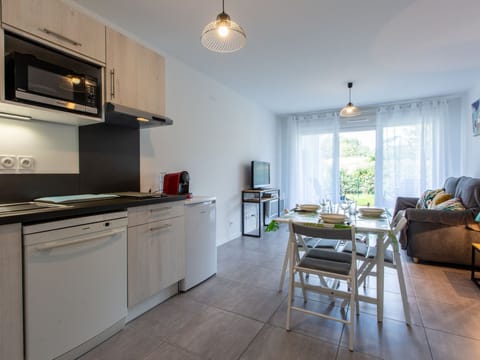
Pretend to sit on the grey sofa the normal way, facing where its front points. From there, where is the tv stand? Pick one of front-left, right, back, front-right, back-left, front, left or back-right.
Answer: front

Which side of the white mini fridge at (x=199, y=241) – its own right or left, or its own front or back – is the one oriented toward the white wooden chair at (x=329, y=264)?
front

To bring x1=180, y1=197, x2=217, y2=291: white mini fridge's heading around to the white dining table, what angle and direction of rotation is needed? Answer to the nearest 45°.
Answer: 0° — it already faces it

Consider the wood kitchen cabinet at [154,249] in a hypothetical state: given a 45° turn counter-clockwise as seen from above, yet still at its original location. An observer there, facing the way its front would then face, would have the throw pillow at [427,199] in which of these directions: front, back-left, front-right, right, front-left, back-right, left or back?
front

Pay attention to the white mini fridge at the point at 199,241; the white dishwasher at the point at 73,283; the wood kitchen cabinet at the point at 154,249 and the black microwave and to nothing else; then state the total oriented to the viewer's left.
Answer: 0

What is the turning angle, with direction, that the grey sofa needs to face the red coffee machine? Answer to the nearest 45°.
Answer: approximately 45° to its left

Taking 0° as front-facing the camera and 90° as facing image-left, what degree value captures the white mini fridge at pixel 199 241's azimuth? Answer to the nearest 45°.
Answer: approximately 315°

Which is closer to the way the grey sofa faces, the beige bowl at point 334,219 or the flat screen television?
the flat screen television

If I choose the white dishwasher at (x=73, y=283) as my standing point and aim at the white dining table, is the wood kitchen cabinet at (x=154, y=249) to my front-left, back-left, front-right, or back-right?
front-left

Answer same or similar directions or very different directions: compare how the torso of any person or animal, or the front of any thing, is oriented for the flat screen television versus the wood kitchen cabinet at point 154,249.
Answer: same or similar directions

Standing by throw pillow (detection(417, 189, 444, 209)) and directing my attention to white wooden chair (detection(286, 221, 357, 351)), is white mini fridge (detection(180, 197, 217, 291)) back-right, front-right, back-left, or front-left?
front-right

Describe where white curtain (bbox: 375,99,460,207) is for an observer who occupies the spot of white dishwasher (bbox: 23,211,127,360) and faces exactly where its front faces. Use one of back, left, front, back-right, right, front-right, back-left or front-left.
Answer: front-left

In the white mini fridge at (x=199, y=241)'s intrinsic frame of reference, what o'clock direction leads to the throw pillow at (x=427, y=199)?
The throw pillow is roughly at 10 o'clock from the white mini fridge.

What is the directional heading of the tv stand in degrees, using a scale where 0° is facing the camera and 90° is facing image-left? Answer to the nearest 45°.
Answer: approximately 315°

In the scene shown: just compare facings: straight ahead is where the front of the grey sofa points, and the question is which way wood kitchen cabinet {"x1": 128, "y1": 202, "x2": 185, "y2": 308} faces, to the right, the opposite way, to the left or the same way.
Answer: the opposite way

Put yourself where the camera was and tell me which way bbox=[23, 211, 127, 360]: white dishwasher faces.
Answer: facing the viewer and to the right of the viewer

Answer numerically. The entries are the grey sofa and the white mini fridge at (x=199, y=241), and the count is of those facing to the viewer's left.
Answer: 1

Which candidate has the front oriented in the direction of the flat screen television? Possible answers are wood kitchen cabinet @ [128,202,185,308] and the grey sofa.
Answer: the grey sofa

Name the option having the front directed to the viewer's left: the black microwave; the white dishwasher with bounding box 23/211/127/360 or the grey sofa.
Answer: the grey sofa

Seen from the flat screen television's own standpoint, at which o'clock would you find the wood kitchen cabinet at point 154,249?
The wood kitchen cabinet is roughly at 2 o'clock from the flat screen television.
